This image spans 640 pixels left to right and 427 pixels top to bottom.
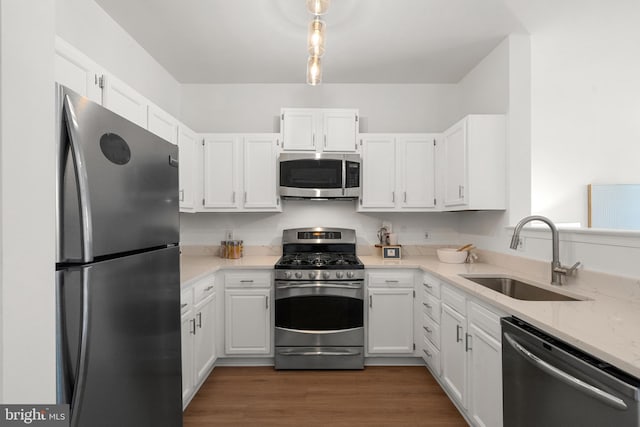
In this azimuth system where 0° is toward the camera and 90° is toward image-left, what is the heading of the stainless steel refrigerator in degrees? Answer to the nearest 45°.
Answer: approximately 315°

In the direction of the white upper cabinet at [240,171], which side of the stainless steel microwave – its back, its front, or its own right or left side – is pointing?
right

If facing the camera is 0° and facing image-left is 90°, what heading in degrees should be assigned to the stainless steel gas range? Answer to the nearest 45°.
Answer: approximately 0°

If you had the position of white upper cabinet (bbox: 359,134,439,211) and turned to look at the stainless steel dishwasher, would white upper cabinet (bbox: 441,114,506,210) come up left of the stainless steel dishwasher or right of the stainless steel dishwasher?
left

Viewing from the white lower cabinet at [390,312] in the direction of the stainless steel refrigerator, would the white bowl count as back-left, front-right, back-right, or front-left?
back-left

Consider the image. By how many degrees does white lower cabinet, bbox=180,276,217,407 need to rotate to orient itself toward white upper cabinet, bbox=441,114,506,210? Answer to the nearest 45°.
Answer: approximately 45° to its left

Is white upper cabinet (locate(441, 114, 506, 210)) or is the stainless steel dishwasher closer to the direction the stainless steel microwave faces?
the stainless steel dishwasher

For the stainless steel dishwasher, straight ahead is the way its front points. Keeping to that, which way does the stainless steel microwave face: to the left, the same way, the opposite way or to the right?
to the left
